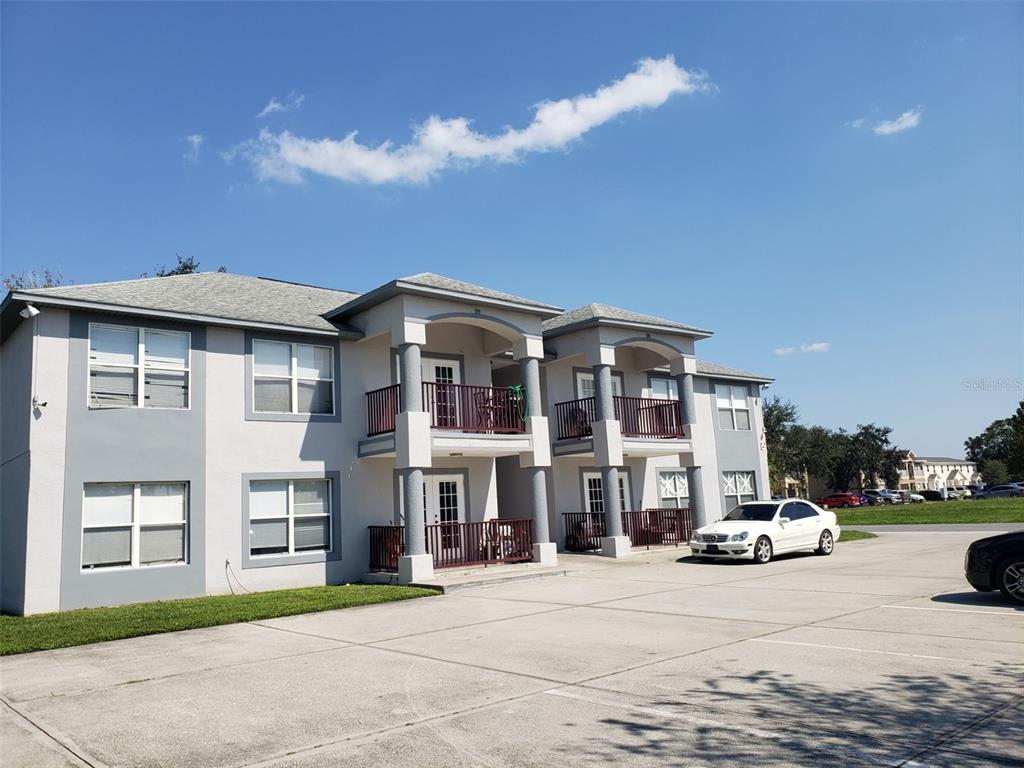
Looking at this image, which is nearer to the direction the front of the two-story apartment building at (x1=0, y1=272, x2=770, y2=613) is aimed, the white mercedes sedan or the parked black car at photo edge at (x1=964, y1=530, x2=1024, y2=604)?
the parked black car at photo edge

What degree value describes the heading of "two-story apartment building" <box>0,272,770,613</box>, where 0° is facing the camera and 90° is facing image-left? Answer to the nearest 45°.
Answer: approximately 315°

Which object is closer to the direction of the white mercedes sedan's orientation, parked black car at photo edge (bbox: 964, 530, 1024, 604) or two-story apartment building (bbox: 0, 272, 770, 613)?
the two-story apartment building

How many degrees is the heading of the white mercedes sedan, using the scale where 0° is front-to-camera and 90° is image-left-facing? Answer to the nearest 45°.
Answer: approximately 45°

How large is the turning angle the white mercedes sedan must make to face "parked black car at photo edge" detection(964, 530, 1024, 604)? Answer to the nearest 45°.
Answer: approximately 45° to its left

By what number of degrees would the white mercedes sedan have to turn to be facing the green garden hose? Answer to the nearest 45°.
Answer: approximately 45° to its right
